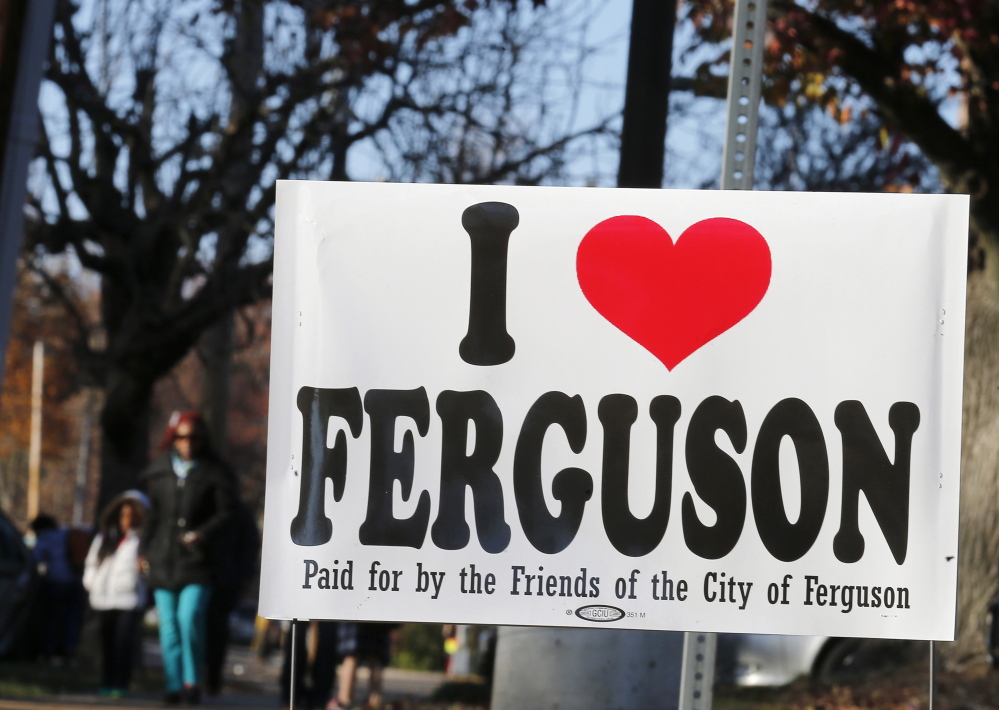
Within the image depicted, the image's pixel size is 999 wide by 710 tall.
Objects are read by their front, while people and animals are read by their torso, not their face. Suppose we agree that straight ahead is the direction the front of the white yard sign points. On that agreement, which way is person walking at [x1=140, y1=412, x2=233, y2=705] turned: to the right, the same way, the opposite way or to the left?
the same way

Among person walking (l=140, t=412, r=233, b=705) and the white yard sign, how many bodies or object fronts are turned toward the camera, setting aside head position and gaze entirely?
2

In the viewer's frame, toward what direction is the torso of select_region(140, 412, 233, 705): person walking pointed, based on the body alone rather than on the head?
toward the camera

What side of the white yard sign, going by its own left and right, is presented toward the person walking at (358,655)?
back

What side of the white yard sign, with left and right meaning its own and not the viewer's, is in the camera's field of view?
front

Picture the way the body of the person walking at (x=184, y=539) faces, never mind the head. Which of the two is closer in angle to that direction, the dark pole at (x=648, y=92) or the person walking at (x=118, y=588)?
the dark pole

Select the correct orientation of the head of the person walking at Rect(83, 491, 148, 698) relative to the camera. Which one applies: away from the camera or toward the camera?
toward the camera

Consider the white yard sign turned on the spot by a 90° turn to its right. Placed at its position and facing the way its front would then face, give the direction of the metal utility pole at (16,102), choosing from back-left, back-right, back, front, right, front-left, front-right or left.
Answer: front-right

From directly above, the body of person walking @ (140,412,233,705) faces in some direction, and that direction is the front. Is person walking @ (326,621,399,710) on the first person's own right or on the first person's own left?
on the first person's own left

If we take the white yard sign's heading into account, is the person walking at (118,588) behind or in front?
behind

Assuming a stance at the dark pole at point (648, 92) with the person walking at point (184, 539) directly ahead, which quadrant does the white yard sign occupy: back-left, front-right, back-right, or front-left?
back-left

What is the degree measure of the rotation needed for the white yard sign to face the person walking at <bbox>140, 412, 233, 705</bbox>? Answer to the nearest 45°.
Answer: approximately 135° to its right

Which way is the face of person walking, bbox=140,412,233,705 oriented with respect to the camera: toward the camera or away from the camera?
toward the camera
